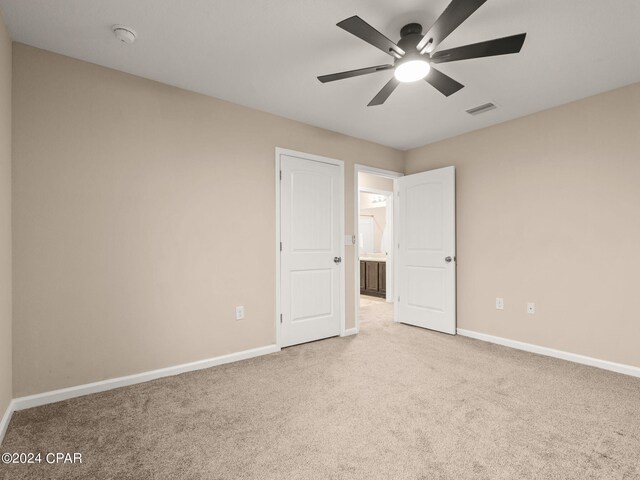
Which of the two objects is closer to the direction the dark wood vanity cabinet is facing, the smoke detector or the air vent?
the smoke detector

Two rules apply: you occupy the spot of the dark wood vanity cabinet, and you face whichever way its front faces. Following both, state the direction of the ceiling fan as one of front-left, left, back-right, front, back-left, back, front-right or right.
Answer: front-left

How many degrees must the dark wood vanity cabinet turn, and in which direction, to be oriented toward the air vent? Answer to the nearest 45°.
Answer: approximately 45° to its left

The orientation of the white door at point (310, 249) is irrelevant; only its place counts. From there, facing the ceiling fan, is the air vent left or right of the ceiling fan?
left

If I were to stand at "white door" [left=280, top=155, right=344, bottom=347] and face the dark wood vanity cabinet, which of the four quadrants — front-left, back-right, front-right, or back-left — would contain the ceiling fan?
back-right

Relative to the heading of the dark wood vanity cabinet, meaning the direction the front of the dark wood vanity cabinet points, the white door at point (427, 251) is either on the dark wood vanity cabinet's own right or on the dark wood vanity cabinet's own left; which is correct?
on the dark wood vanity cabinet's own left

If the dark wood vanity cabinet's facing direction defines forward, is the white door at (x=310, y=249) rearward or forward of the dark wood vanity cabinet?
forward

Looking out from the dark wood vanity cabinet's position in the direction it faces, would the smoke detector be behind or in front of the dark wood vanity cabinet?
in front

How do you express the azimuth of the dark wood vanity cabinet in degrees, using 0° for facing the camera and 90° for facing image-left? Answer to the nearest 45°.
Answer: approximately 45°
